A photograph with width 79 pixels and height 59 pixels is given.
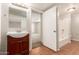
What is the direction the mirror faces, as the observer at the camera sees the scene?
facing the viewer and to the right of the viewer
